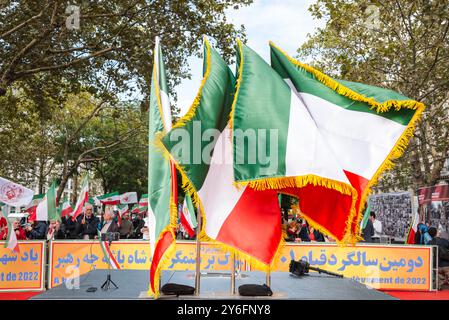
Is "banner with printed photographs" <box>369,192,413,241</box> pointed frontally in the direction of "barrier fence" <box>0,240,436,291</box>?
yes

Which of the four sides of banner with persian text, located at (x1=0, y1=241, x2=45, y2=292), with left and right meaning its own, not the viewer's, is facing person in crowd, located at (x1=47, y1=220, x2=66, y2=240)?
back

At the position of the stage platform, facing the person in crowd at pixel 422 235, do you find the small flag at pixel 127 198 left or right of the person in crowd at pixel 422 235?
left

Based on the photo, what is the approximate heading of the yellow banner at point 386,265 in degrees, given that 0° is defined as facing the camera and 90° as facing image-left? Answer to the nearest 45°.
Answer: approximately 0°

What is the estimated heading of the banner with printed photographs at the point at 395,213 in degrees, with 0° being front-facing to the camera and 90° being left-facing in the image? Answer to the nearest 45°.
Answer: approximately 0°

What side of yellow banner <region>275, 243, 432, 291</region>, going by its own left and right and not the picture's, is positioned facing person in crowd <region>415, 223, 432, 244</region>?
back
